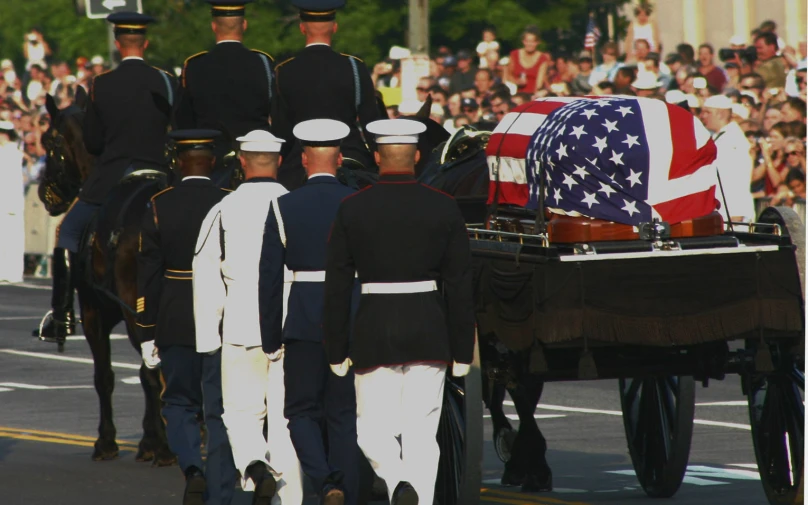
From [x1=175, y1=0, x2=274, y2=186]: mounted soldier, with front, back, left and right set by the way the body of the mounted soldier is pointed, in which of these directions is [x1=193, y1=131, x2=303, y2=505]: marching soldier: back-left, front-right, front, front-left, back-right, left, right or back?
back

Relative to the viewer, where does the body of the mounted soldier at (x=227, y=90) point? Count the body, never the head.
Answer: away from the camera

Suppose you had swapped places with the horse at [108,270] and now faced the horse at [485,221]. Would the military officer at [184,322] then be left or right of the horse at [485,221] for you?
right

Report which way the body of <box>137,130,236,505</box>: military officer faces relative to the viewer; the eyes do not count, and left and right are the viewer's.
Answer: facing away from the viewer

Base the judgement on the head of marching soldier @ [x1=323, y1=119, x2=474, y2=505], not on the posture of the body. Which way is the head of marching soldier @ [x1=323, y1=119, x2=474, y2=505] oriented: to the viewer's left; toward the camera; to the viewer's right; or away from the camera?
away from the camera

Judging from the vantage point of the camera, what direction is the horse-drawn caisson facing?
facing away from the viewer and to the left of the viewer

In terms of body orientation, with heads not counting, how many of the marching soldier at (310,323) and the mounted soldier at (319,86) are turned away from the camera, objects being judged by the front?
2

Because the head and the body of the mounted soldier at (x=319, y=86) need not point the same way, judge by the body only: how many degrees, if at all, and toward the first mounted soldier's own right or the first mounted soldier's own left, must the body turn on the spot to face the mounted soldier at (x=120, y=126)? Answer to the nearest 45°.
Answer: approximately 45° to the first mounted soldier's own left

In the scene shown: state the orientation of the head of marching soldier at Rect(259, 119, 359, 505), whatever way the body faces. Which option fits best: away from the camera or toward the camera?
away from the camera

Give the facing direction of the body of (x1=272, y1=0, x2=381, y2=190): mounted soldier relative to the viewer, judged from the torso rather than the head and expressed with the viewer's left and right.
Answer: facing away from the viewer

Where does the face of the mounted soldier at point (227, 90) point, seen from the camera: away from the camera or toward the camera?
away from the camera

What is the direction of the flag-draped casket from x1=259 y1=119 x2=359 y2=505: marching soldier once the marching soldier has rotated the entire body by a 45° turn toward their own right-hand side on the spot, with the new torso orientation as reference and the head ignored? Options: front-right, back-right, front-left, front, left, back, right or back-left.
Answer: front-right

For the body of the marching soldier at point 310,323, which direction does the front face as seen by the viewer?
away from the camera
